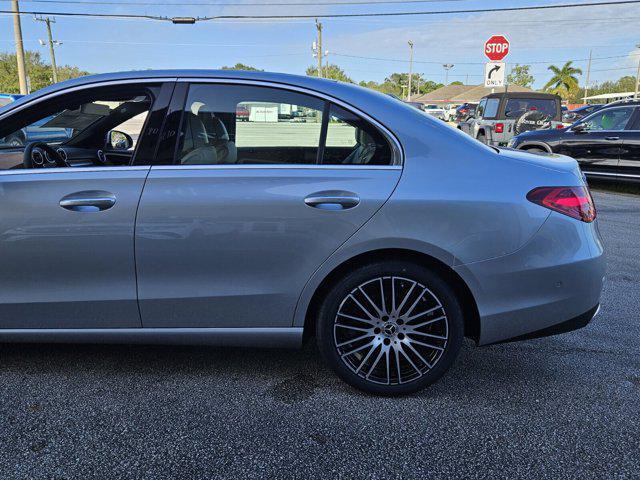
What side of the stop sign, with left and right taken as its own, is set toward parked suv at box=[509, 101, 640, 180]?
front

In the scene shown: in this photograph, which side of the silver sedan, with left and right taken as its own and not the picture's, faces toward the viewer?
left

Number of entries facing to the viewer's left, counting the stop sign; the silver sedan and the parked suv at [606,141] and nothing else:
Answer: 2

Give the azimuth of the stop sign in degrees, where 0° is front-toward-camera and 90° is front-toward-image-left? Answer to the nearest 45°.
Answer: approximately 0°

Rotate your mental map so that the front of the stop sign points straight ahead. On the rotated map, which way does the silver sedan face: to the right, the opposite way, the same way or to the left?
to the right

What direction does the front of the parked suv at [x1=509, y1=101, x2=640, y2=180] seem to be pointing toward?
to the viewer's left

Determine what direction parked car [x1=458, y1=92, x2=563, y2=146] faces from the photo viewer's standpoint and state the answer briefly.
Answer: facing away from the viewer and to the left of the viewer

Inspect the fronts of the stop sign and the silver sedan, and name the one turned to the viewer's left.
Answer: the silver sedan

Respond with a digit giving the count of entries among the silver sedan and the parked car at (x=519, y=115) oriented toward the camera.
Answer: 0
